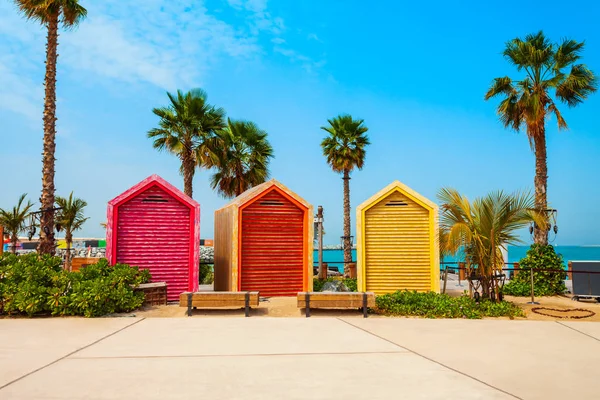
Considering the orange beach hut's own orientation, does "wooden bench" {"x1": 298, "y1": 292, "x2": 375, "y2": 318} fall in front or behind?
in front

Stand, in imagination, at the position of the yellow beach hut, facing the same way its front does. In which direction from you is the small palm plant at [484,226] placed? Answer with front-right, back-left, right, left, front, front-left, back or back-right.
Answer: front-left

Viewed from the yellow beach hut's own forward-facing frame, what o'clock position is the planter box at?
The planter box is roughly at 2 o'clock from the yellow beach hut.

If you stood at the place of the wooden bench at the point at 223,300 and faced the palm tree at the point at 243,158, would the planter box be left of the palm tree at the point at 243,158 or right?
left

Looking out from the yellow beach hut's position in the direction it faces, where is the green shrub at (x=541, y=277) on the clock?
The green shrub is roughly at 8 o'clock from the yellow beach hut.

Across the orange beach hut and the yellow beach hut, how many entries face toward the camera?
2

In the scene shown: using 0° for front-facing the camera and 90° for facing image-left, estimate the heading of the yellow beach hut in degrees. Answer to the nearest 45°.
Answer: approximately 0°

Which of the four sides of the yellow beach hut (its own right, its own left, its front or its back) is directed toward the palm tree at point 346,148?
back

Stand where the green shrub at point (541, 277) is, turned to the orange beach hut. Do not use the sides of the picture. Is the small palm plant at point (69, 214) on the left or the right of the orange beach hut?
right

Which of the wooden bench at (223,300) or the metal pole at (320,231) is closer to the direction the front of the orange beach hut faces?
the wooden bench

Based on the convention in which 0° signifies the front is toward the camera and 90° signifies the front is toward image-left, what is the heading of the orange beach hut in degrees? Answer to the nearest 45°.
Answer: approximately 0°
